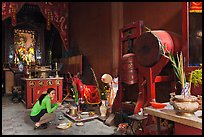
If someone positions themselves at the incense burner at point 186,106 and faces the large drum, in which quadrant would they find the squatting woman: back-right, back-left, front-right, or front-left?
front-left

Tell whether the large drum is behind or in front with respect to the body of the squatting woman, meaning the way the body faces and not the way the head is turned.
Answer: in front

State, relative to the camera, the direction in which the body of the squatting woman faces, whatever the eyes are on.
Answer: to the viewer's right

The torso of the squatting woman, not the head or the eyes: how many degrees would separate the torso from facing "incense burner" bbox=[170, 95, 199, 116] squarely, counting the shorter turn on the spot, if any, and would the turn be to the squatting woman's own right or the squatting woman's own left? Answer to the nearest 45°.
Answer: approximately 45° to the squatting woman's own right
